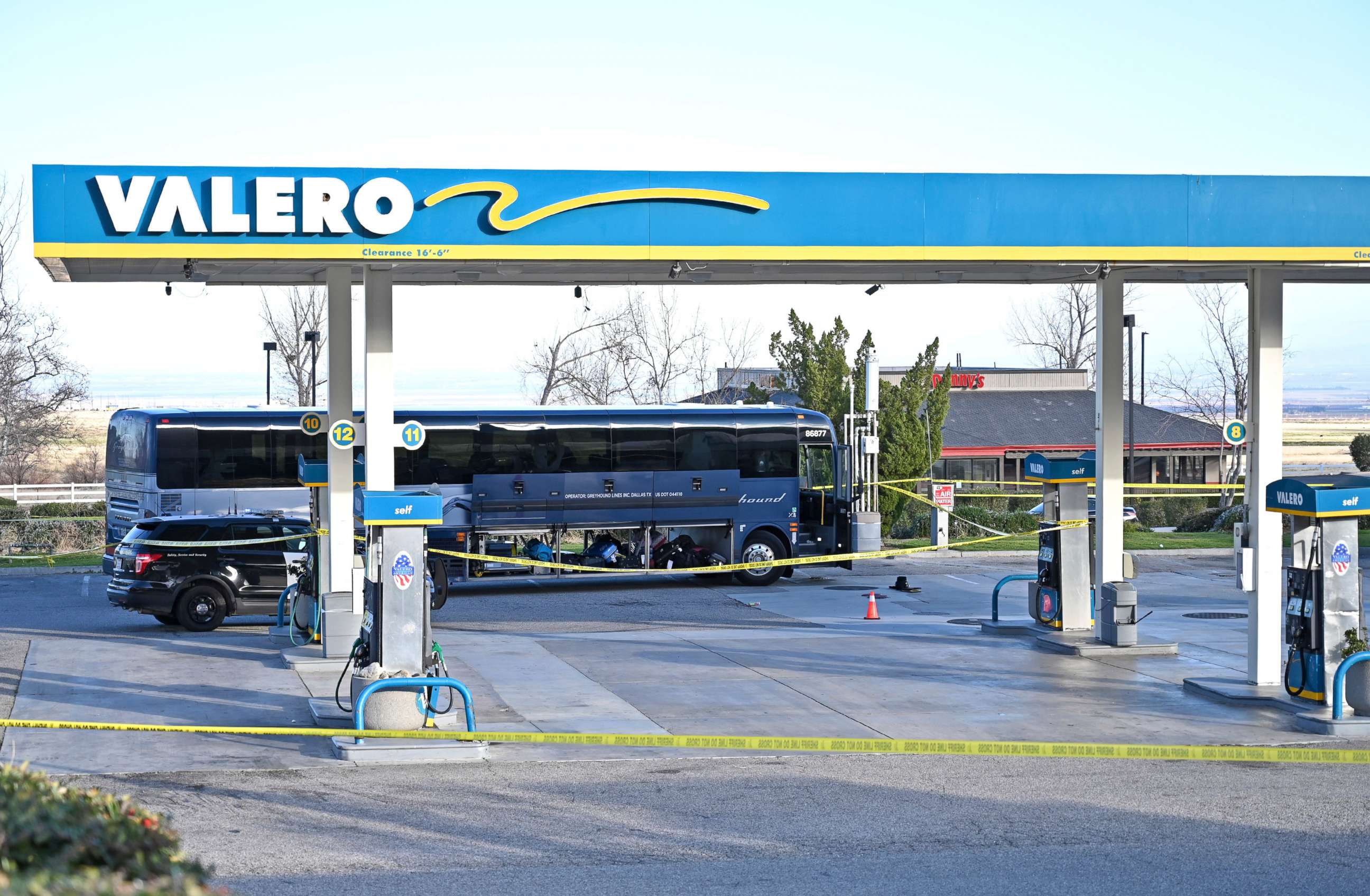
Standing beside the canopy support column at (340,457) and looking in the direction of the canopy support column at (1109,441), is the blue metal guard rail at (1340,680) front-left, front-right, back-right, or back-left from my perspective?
front-right

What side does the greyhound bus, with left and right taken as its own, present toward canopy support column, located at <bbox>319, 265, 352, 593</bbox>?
right

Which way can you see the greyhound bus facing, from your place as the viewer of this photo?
facing to the right of the viewer

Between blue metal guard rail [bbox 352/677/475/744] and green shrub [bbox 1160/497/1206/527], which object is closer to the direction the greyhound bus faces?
the green shrub

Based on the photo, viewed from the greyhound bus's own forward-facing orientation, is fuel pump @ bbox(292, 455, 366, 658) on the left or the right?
on its right

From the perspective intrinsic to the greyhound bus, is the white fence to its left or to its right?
on its left

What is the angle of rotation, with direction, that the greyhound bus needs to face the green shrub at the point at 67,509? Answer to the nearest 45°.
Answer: approximately 135° to its left

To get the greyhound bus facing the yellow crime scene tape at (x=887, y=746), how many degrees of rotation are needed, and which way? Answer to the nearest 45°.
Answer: approximately 90° to its right

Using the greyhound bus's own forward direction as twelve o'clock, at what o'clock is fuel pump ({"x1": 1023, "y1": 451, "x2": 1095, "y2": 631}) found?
The fuel pump is roughly at 2 o'clock from the greyhound bus.

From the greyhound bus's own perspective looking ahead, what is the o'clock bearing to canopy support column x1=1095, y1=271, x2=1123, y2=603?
The canopy support column is roughly at 2 o'clock from the greyhound bus.

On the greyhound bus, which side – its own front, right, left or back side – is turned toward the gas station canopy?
right

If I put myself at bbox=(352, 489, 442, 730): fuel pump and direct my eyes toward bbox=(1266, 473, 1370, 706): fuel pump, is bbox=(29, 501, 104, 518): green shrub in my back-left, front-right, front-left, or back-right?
back-left

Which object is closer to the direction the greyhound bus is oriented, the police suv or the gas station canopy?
the gas station canopy

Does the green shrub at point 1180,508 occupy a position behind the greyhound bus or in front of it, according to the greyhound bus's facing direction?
in front

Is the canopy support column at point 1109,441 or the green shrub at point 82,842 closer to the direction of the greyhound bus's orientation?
the canopy support column
